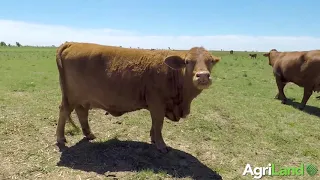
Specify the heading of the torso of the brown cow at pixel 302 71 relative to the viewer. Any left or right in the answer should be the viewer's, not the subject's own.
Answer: facing away from the viewer and to the left of the viewer

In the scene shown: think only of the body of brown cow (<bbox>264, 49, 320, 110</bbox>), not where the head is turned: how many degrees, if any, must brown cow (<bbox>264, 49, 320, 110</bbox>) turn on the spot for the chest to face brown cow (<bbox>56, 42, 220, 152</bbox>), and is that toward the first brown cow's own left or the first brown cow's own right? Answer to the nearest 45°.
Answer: approximately 90° to the first brown cow's own left
